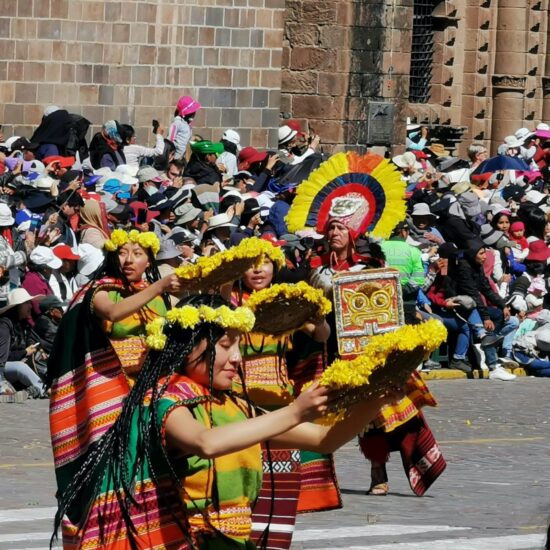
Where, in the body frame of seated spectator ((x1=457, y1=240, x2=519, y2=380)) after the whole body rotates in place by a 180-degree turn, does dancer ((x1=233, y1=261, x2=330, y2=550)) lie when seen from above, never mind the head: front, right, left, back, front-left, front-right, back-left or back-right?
back-left

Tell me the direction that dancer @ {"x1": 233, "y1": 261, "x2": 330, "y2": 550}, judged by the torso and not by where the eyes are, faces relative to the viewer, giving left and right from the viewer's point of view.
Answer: facing the viewer

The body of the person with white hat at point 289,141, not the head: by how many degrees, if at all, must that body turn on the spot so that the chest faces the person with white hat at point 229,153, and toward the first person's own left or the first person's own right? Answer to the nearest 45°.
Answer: approximately 90° to the first person's own right

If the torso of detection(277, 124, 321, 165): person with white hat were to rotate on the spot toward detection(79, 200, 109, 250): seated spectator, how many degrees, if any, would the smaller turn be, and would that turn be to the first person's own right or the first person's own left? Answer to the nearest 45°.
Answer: approximately 90° to the first person's own right

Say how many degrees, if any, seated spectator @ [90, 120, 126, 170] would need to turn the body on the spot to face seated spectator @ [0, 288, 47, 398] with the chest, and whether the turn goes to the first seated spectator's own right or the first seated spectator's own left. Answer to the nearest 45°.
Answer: approximately 45° to the first seated spectator's own right

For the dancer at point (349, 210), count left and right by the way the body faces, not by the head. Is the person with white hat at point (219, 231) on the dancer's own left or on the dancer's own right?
on the dancer's own right

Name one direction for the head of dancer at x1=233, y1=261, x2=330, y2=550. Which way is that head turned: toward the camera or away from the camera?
toward the camera

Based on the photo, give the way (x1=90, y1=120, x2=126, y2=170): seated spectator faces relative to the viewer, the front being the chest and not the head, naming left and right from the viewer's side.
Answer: facing the viewer and to the right of the viewer

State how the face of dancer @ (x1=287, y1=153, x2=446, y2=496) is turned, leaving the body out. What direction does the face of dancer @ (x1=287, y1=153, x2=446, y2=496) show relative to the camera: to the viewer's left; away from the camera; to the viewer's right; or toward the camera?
toward the camera
